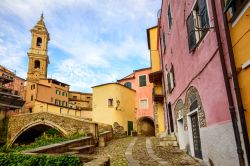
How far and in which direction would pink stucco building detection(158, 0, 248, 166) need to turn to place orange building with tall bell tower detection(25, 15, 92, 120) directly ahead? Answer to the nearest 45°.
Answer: approximately 90° to its right

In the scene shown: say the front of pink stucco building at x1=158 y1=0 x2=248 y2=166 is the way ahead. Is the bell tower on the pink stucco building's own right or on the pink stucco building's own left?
on the pink stucco building's own right

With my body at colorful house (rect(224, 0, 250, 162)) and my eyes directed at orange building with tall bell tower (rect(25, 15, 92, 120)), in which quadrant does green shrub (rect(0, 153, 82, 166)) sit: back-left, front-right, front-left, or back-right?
front-left

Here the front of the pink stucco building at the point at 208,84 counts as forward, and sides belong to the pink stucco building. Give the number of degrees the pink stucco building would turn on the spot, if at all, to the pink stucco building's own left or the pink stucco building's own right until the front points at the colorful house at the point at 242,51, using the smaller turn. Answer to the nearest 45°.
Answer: approximately 45° to the pink stucco building's own left

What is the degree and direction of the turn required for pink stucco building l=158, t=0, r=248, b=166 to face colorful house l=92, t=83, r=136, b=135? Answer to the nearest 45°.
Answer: approximately 90° to its right

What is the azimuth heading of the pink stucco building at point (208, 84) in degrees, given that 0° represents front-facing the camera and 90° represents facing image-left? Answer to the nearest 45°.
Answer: approximately 45°
